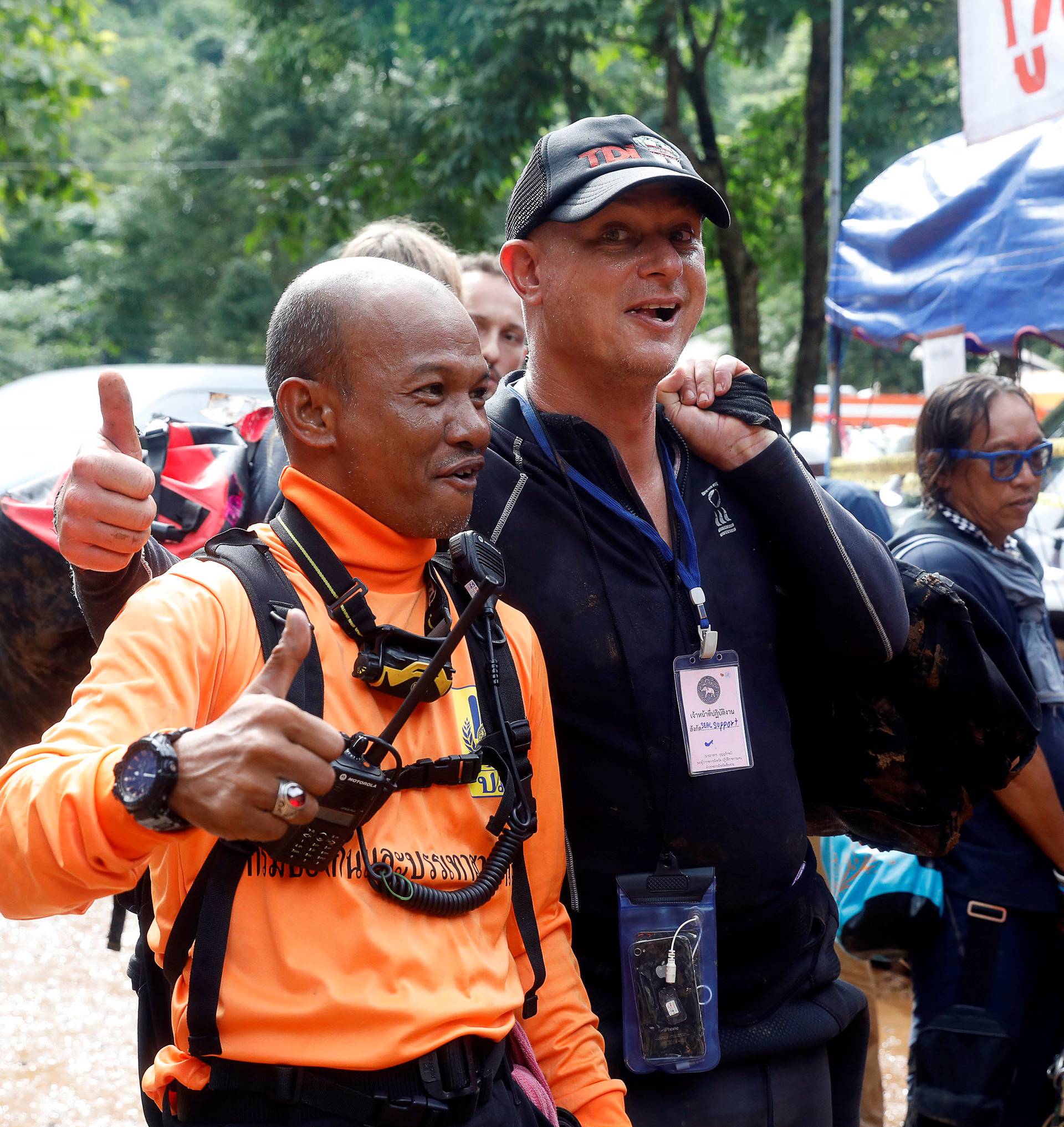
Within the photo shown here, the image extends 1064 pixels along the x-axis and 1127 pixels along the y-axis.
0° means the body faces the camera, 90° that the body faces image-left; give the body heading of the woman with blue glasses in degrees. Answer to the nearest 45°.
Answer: approximately 315°

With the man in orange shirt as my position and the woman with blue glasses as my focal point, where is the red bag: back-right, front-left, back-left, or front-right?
front-left

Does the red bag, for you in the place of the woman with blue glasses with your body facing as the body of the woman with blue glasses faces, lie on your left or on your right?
on your right

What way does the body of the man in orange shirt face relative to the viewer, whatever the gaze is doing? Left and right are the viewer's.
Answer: facing the viewer and to the right of the viewer

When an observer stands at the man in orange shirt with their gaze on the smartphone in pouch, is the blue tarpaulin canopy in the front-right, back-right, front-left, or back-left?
front-left

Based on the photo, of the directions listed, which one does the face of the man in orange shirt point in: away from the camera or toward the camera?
toward the camera

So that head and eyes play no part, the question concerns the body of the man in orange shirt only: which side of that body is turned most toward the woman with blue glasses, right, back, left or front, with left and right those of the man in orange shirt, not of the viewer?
left

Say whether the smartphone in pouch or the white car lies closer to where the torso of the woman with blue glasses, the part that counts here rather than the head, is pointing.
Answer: the smartphone in pouch
